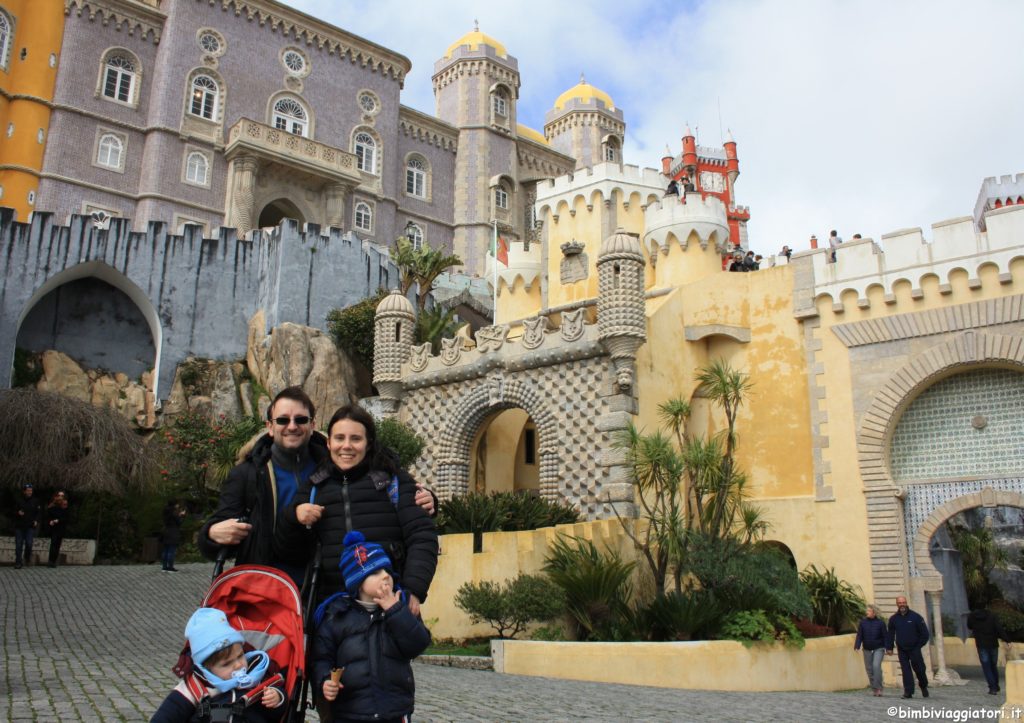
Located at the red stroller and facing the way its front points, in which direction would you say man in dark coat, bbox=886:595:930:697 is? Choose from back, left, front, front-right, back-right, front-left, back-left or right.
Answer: back

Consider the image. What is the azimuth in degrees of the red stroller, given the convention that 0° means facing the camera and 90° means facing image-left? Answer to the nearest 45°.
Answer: approximately 45°

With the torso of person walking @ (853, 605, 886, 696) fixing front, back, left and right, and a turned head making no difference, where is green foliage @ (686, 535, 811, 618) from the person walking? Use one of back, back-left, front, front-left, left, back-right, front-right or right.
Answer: right

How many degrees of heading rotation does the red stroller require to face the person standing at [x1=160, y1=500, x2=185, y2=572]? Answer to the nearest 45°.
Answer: approximately 135° to its right

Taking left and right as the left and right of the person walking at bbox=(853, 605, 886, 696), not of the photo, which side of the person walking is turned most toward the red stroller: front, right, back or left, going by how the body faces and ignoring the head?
front

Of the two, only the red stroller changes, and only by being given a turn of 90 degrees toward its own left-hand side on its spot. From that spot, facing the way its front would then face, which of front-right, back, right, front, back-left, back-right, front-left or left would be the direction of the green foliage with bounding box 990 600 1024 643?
left

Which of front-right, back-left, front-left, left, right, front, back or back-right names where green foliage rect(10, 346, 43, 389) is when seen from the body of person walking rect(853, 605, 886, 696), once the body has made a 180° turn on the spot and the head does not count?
left

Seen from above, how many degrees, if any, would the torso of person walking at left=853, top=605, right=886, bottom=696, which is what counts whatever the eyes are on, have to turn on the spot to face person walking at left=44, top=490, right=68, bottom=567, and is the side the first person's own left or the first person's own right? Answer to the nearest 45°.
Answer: approximately 90° to the first person's own right

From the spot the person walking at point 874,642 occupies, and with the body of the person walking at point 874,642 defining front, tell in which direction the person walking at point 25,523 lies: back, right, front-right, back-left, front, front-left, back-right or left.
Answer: right

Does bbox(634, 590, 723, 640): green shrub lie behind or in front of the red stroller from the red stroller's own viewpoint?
behind

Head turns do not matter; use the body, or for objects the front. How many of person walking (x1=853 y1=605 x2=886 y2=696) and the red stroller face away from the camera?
0

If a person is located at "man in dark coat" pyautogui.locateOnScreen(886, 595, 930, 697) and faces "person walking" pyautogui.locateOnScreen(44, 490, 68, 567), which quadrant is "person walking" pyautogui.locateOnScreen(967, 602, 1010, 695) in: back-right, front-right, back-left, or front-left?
back-right
